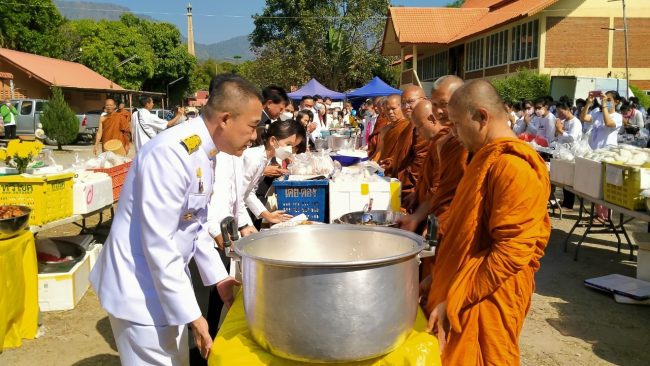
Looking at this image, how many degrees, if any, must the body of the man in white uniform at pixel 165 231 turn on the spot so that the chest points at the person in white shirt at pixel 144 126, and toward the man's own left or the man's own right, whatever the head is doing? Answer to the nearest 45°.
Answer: approximately 90° to the man's own left

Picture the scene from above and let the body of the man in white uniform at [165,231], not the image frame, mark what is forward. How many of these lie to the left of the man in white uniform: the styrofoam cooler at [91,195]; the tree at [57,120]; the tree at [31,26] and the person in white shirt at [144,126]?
4

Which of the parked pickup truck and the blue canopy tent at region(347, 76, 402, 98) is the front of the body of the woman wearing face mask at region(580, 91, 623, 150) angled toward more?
the parked pickup truck

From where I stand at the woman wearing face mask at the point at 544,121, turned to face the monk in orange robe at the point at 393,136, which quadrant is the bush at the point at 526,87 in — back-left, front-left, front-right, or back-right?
back-right

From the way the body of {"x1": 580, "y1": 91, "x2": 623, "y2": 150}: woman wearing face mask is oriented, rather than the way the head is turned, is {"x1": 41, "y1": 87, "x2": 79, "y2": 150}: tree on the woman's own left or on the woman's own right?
on the woman's own right

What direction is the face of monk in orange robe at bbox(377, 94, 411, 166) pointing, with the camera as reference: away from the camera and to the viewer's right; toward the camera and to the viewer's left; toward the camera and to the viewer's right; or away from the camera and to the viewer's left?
toward the camera and to the viewer's left

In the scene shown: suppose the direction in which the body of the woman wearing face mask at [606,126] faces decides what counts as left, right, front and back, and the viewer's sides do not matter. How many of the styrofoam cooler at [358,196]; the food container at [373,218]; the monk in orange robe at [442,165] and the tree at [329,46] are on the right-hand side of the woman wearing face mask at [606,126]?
1

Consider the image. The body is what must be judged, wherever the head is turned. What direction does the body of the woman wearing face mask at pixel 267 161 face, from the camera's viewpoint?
to the viewer's right

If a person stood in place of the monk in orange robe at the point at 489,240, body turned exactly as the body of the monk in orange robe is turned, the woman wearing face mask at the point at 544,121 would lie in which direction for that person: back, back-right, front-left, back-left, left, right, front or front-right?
right

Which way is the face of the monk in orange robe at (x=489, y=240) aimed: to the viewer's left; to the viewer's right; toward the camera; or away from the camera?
to the viewer's left

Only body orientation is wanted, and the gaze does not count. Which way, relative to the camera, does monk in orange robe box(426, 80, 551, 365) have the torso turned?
to the viewer's left

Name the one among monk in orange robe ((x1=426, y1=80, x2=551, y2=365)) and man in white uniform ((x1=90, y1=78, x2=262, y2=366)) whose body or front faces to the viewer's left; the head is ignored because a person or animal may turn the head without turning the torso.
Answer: the monk in orange robe

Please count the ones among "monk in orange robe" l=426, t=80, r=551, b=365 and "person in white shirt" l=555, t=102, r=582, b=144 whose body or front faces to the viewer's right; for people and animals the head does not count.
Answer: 0

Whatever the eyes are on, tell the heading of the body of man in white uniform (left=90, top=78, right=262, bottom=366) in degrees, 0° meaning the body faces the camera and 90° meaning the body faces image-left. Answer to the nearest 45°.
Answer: approximately 270°
